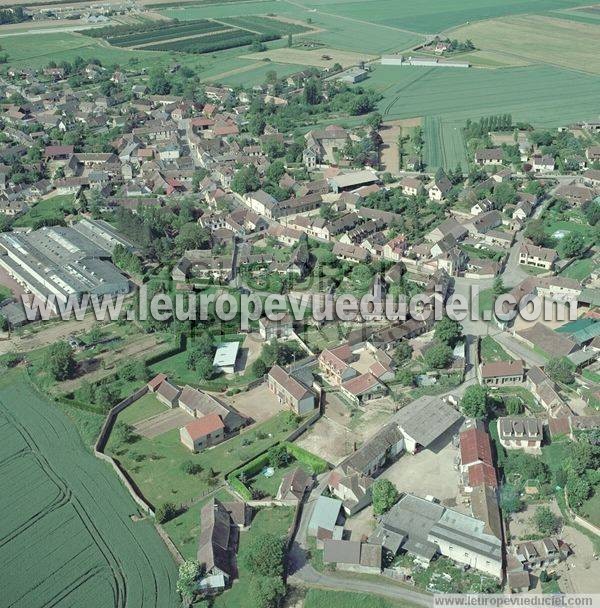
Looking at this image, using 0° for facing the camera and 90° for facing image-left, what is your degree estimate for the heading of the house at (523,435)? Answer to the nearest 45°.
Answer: approximately 0°

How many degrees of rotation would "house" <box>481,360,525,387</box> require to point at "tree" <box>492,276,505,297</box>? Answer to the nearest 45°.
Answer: approximately 180°

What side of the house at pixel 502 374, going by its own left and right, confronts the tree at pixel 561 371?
left

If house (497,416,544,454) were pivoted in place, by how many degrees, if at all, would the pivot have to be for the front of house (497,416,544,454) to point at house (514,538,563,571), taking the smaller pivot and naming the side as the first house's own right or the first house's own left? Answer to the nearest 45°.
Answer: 0° — it already faces it

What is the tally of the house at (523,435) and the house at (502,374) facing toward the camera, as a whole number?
2

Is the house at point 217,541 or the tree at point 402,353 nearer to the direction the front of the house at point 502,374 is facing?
the house

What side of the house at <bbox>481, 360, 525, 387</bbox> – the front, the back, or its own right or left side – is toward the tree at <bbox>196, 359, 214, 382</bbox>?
right

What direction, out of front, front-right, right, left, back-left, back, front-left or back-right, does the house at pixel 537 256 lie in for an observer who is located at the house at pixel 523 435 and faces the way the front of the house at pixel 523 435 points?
back

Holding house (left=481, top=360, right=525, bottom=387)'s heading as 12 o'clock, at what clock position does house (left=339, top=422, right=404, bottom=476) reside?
house (left=339, top=422, right=404, bottom=476) is roughly at 1 o'clock from house (left=481, top=360, right=525, bottom=387).

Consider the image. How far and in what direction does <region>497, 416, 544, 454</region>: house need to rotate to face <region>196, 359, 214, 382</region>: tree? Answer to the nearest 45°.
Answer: approximately 90° to its right

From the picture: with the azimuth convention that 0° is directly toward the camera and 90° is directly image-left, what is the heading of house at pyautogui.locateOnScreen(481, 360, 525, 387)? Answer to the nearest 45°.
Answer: approximately 0°

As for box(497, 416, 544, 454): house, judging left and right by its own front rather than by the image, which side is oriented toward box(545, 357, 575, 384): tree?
back
